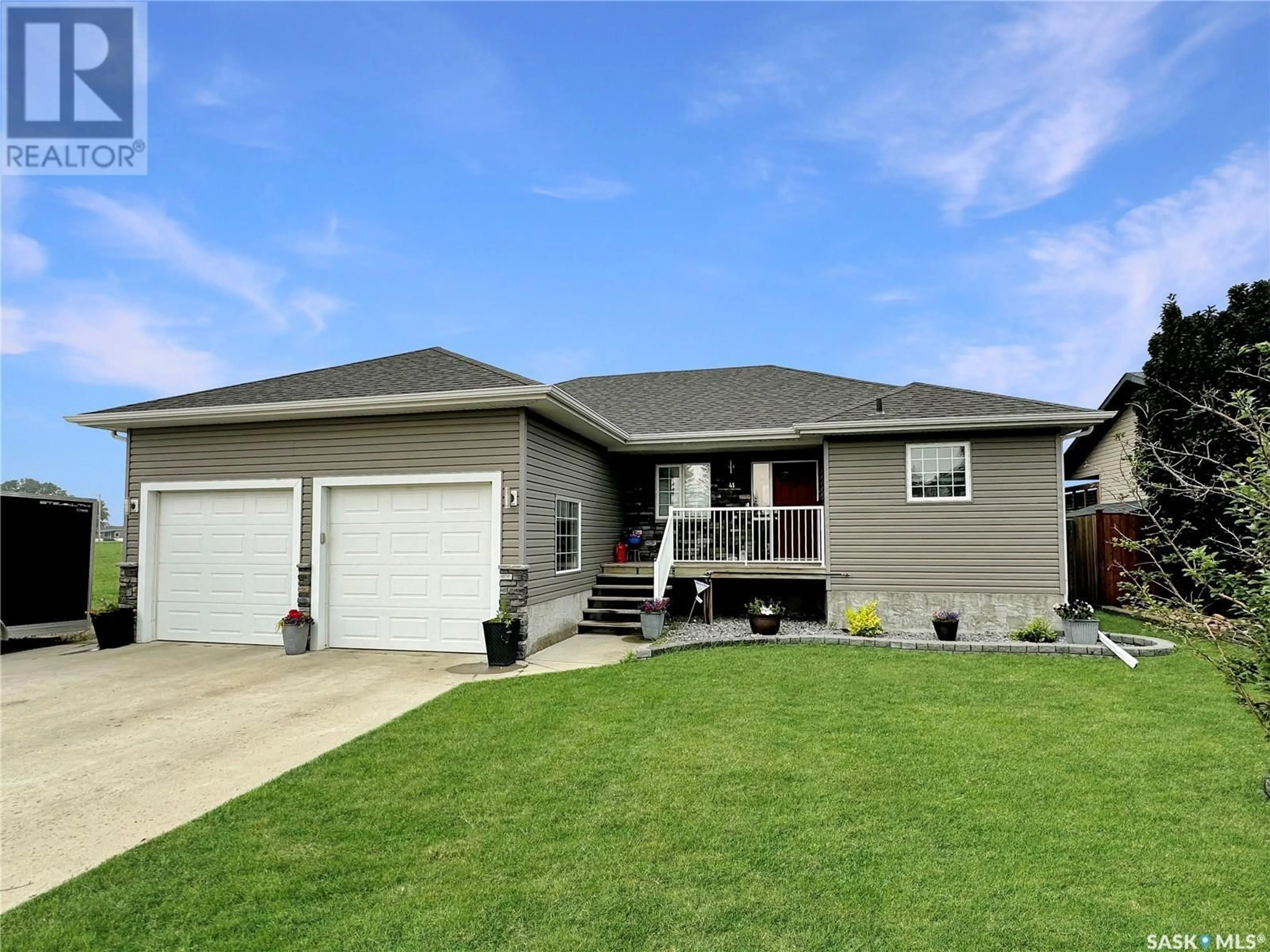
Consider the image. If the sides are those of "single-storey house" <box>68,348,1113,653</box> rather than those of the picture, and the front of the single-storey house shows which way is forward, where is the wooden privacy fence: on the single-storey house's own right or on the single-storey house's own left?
on the single-storey house's own left

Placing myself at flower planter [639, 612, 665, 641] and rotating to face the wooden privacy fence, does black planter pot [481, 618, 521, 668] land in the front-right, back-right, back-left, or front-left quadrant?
back-right

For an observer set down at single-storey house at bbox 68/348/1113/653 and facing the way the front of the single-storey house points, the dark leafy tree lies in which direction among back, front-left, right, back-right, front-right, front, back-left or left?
left

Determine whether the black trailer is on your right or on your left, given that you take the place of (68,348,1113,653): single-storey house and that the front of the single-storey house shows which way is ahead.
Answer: on your right

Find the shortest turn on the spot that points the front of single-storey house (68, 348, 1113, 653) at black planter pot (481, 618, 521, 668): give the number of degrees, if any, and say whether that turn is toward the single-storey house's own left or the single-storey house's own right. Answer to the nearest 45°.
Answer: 0° — it already faces it

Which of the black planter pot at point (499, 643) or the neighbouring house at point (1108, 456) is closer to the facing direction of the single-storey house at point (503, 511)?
the black planter pot

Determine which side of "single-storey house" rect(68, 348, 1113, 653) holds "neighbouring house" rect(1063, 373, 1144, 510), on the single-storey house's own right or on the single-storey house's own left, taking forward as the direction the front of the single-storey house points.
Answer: on the single-storey house's own left

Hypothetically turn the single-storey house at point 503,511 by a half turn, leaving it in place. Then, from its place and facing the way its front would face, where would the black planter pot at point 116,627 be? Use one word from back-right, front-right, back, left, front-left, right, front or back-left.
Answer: left

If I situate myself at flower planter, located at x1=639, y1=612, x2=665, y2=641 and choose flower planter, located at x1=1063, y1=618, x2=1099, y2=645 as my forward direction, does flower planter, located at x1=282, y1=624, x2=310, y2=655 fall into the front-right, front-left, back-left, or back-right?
back-right

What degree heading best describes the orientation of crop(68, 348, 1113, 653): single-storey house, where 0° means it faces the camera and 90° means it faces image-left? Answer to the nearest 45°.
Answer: approximately 0°
